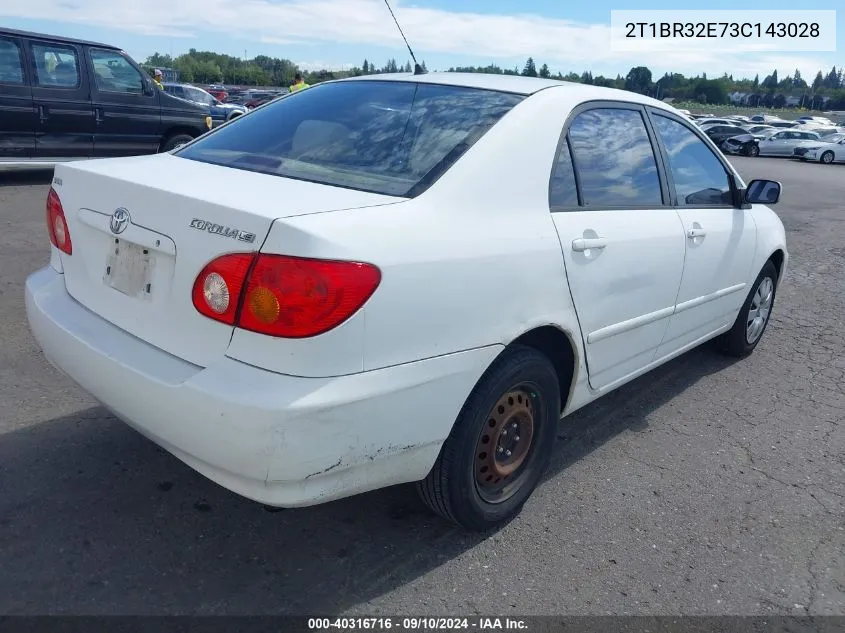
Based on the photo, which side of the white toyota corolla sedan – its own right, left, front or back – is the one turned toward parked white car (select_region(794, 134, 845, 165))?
front

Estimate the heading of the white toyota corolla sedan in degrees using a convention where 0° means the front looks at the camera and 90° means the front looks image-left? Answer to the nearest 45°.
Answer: approximately 225°

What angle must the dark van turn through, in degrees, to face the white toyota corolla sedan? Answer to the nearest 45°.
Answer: approximately 90° to its right

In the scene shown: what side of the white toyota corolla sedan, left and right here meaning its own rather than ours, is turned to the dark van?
left

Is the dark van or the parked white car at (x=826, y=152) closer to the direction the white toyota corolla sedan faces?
the parked white car

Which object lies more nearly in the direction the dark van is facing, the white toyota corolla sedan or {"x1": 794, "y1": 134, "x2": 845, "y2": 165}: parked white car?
the parked white car

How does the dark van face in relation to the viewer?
to the viewer's right

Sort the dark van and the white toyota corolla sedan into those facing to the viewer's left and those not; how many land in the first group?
0

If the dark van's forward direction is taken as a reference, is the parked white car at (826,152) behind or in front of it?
in front
